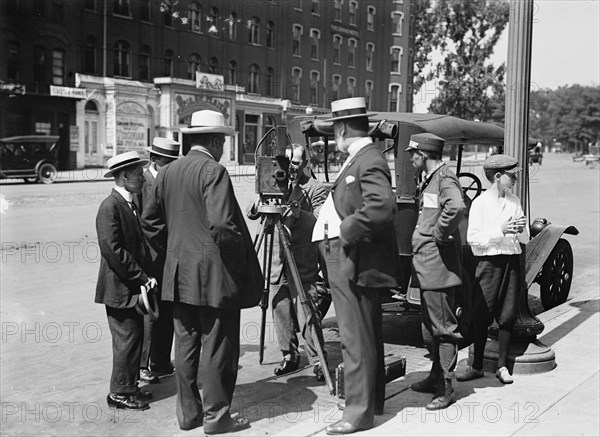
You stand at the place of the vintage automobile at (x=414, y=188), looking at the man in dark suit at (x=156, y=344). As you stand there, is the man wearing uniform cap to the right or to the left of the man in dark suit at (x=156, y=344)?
left

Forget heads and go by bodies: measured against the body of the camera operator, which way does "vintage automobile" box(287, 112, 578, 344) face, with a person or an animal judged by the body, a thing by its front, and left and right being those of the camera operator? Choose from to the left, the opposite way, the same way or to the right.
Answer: the opposite way

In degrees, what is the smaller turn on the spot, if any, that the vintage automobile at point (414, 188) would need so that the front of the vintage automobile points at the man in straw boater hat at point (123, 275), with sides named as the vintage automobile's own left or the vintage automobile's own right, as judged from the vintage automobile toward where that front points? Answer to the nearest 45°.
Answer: approximately 180°

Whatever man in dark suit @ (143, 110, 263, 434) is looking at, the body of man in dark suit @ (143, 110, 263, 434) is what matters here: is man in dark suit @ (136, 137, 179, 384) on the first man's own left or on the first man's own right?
on the first man's own left

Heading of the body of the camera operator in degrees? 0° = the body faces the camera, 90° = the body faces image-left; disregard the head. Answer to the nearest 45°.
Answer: approximately 45°

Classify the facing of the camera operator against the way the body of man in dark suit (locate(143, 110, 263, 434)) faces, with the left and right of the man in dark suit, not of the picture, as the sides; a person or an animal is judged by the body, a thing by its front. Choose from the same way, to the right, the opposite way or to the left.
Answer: the opposite way

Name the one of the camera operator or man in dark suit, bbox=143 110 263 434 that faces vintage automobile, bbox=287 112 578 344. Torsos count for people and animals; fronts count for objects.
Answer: the man in dark suit

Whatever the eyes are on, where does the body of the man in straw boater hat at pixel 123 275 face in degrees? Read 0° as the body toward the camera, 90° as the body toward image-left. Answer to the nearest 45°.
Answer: approximately 270°

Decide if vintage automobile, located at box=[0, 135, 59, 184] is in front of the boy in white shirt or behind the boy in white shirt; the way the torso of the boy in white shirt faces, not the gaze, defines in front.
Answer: behind

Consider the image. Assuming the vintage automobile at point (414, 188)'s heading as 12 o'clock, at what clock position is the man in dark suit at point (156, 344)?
The man in dark suit is roughly at 6 o'clock from the vintage automobile.

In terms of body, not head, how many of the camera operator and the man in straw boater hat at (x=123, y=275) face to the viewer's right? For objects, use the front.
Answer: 1

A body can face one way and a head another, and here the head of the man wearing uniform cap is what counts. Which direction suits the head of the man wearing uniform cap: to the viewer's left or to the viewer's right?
to the viewer's left
